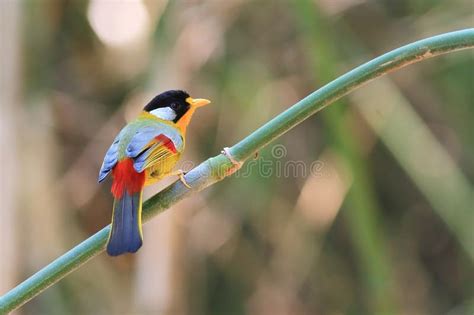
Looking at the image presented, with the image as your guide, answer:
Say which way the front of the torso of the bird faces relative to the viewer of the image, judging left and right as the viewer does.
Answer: facing away from the viewer and to the right of the viewer
